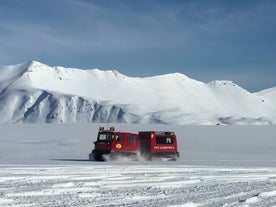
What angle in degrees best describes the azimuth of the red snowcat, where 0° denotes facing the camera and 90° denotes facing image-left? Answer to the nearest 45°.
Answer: approximately 45°
